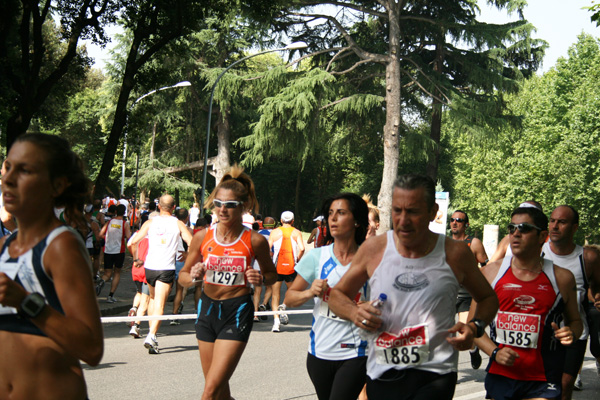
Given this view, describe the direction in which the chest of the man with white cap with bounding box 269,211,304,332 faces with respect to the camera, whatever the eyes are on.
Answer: away from the camera

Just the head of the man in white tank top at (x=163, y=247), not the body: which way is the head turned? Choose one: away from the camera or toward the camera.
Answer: away from the camera

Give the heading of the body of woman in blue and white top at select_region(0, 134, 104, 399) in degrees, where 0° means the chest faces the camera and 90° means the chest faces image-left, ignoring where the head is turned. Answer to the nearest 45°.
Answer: approximately 45°

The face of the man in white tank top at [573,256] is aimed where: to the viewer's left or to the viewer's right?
to the viewer's left

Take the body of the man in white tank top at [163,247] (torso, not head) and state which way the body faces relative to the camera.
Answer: away from the camera

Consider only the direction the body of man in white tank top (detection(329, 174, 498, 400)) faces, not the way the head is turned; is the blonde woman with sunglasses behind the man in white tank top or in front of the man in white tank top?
behind

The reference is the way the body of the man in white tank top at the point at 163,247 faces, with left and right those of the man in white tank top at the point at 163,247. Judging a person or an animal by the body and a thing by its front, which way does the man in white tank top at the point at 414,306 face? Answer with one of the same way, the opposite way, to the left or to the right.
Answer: the opposite way

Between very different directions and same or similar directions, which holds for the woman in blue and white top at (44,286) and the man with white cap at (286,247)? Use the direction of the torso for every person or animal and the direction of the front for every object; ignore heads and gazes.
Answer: very different directions

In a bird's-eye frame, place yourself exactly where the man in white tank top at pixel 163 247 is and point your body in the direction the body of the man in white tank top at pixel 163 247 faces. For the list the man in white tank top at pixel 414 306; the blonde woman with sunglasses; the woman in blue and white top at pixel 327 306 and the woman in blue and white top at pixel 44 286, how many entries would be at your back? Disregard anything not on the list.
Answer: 4

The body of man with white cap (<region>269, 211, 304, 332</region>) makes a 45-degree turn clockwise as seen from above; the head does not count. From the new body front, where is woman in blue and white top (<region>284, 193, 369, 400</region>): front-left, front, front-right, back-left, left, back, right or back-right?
back-right

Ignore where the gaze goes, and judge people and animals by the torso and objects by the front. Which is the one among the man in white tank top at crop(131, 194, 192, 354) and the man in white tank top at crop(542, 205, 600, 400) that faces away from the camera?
the man in white tank top at crop(131, 194, 192, 354)
